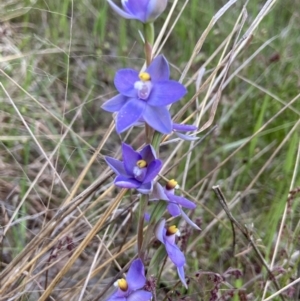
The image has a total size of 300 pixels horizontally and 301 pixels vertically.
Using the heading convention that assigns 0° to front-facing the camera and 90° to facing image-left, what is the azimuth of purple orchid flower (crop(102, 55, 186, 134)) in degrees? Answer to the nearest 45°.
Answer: approximately 0°

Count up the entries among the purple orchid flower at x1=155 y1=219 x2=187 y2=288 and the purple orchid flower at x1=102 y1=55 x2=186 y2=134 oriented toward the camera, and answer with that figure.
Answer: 1

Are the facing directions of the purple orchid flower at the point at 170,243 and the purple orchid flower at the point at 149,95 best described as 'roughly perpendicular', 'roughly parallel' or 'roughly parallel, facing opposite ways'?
roughly perpendicular
